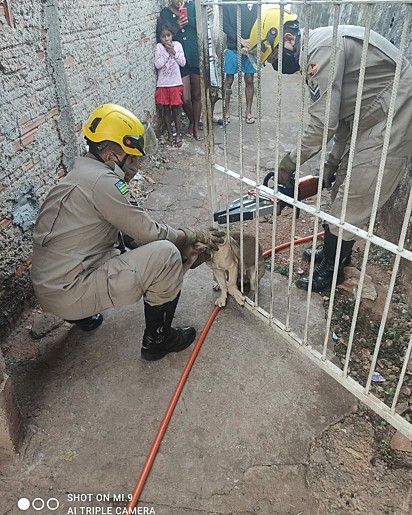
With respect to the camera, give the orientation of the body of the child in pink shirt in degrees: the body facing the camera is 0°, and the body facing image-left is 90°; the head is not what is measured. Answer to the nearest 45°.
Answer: approximately 0°

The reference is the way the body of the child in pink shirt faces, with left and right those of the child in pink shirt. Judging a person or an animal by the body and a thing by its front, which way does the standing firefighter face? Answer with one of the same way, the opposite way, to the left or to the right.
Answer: to the right

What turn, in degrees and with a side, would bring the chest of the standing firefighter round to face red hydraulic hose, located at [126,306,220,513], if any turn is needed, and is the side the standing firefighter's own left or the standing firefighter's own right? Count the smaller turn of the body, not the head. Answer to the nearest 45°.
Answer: approximately 45° to the standing firefighter's own left

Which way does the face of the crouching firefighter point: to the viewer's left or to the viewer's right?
to the viewer's right

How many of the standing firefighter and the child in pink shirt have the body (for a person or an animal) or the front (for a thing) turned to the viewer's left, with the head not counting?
1

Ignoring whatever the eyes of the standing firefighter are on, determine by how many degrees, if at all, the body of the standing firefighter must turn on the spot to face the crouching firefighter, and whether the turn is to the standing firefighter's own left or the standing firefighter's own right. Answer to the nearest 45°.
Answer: approximately 45° to the standing firefighter's own left

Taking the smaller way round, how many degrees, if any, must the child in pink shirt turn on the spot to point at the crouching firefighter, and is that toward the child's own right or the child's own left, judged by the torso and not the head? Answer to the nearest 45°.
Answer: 0° — they already face them

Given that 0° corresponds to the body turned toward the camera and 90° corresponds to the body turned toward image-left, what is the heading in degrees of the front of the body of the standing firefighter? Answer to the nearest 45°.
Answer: approximately 90°
